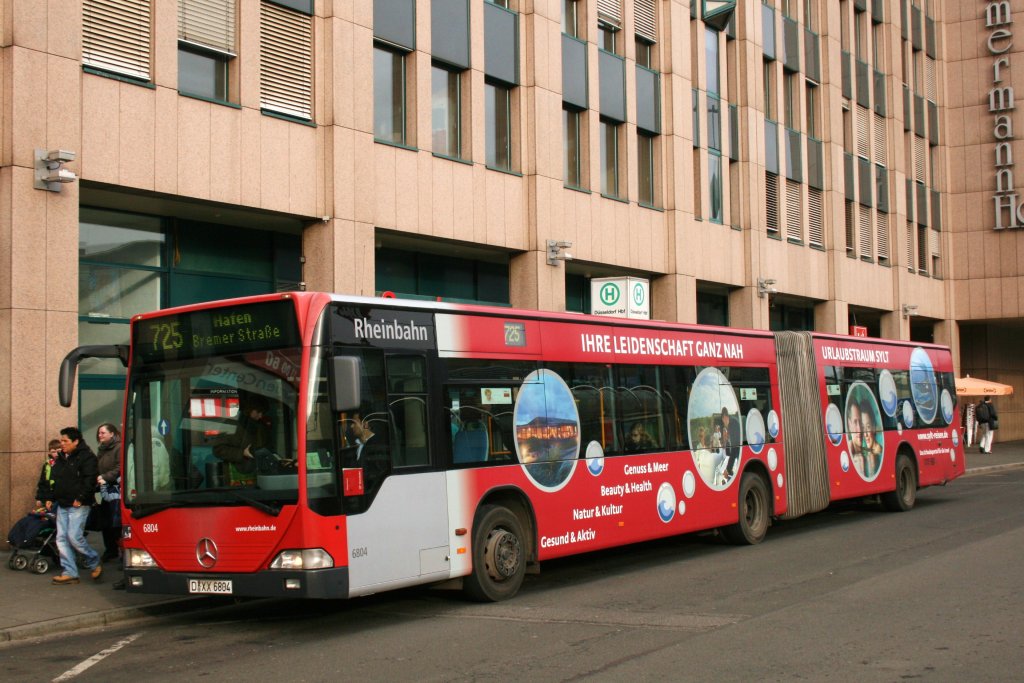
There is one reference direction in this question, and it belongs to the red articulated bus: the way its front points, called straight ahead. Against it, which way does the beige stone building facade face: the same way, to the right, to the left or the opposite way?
to the left

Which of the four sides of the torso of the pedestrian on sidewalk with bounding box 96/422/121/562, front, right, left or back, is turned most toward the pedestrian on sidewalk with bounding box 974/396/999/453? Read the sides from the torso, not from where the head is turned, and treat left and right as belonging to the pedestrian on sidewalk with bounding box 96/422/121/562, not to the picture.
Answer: back

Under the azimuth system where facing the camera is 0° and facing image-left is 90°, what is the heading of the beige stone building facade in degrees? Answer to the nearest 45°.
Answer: approximately 315°

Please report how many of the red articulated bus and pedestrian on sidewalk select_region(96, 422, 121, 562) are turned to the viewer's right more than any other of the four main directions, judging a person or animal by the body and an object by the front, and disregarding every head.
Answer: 0

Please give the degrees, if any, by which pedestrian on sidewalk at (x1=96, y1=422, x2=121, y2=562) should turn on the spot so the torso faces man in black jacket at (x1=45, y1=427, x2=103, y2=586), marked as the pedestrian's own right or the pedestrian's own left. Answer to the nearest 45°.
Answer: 0° — they already face them

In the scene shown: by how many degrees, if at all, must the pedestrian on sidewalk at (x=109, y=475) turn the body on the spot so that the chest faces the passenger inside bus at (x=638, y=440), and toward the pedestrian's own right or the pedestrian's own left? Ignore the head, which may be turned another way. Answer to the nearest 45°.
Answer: approximately 135° to the pedestrian's own left

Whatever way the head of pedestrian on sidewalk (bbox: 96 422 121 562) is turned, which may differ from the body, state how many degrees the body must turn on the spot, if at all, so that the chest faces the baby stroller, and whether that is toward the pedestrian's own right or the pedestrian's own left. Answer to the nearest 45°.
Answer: approximately 45° to the pedestrian's own right
